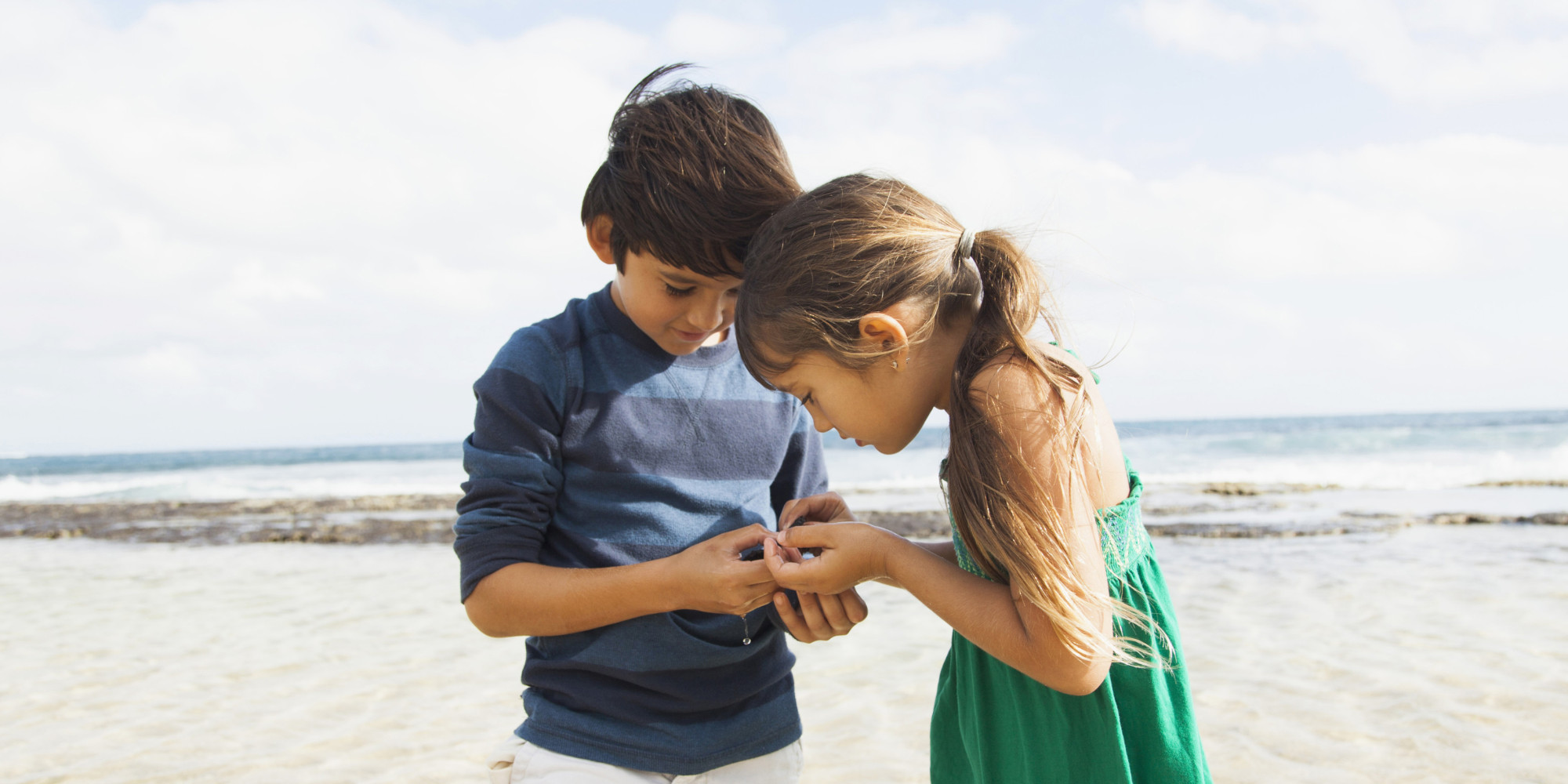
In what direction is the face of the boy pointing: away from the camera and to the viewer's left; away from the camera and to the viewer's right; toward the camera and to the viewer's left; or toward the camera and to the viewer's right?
toward the camera and to the viewer's right

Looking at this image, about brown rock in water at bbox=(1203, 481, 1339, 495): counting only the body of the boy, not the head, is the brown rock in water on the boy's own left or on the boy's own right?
on the boy's own left

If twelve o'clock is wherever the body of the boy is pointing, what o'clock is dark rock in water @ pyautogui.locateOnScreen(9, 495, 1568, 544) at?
The dark rock in water is roughly at 7 o'clock from the boy.

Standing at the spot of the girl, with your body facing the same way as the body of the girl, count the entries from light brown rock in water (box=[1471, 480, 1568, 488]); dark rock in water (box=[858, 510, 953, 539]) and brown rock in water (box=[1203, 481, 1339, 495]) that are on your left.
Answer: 0

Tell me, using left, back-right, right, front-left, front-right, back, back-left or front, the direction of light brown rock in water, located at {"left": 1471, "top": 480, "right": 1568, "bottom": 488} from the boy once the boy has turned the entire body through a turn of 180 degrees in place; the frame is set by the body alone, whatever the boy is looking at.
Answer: right

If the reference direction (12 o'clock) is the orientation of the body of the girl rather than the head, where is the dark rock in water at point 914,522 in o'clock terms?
The dark rock in water is roughly at 3 o'clock from the girl.

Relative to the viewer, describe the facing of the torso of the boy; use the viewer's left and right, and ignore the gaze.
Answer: facing the viewer and to the right of the viewer

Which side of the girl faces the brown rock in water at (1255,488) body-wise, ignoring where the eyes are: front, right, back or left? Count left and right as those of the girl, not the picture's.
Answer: right

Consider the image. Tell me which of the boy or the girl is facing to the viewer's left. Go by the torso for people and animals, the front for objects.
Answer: the girl

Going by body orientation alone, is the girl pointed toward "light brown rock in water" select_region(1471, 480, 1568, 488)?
no

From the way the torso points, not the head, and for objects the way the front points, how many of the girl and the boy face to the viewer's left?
1

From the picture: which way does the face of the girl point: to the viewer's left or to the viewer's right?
to the viewer's left

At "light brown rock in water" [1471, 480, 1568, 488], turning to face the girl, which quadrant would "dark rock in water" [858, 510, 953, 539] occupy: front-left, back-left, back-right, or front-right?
front-right

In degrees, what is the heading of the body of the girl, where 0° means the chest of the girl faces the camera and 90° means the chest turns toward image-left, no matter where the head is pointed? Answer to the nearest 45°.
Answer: approximately 90°
